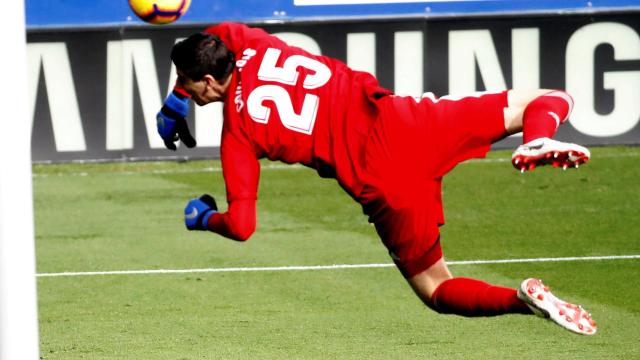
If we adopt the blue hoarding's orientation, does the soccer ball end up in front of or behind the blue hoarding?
in front

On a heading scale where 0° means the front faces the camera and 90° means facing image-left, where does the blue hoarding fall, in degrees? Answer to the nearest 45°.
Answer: approximately 0°
